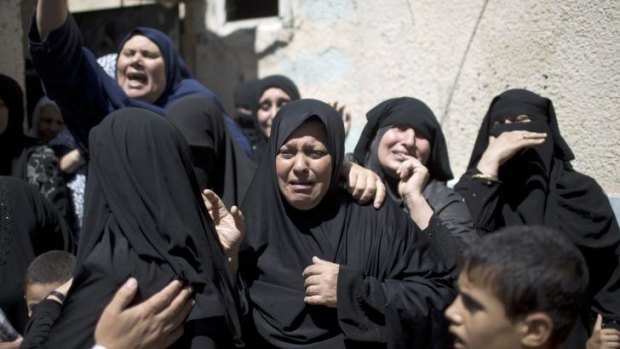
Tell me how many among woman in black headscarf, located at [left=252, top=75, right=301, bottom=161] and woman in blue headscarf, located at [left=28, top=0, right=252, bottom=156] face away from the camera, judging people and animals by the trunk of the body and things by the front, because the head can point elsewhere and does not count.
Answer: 0

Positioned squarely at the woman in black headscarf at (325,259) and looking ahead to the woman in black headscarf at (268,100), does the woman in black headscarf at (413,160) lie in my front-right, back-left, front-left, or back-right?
front-right

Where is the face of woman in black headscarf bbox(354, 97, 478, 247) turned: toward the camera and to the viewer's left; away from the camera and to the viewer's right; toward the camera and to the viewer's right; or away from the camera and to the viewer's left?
toward the camera and to the viewer's left

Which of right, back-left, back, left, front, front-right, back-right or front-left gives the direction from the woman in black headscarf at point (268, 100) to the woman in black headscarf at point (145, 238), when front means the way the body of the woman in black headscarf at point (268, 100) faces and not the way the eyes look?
front

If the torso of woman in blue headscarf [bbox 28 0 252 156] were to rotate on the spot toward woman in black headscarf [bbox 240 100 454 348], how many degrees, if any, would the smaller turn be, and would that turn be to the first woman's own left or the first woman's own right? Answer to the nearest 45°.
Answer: approximately 90° to the first woman's own left

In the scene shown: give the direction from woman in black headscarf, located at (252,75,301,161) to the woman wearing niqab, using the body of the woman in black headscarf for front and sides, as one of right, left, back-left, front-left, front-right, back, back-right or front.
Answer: front-left

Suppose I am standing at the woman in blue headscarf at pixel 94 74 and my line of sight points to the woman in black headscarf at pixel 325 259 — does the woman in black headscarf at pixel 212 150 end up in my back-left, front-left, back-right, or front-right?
front-left

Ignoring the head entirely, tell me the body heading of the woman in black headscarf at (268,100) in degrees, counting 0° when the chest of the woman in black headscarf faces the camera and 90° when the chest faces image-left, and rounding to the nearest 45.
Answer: approximately 0°

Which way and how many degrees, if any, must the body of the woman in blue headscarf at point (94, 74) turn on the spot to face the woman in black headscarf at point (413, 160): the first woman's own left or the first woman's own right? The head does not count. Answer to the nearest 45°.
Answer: approximately 90° to the first woman's own left

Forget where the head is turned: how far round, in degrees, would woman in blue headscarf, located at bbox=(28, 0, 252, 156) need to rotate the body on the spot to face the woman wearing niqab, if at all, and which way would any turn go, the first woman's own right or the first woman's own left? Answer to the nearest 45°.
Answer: approximately 135° to the first woman's own left

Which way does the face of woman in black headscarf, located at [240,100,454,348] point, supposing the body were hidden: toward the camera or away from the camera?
toward the camera

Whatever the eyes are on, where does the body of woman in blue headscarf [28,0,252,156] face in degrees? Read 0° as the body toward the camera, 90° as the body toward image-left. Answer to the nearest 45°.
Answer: approximately 45°

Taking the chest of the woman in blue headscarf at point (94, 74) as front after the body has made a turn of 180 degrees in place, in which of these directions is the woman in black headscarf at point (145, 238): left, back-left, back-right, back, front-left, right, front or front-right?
back-right
